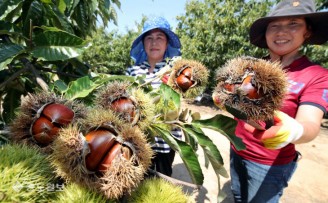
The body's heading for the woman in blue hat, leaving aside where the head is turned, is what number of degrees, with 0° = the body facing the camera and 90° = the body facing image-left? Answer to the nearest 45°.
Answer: approximately 0°

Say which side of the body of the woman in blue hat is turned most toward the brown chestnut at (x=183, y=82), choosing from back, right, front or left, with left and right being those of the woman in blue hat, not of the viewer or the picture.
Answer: front

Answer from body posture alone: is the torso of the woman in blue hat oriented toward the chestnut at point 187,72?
yes

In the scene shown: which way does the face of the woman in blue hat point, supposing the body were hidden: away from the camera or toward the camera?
toward the camera

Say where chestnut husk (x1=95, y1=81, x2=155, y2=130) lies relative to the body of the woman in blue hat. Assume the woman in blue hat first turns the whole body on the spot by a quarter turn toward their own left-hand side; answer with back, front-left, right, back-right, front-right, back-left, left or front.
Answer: right

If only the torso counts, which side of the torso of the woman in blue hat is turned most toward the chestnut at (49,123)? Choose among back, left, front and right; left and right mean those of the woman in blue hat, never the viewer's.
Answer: front

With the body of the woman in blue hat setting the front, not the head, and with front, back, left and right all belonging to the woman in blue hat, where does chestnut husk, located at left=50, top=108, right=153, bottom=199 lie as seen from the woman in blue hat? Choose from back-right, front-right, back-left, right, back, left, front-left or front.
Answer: front

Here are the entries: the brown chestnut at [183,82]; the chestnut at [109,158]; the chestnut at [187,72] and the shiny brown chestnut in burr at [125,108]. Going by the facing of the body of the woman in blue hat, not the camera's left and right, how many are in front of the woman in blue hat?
4

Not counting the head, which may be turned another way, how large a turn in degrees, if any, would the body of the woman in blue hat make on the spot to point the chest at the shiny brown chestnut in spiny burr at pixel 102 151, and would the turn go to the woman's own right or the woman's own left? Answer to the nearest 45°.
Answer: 0° — they already face it
